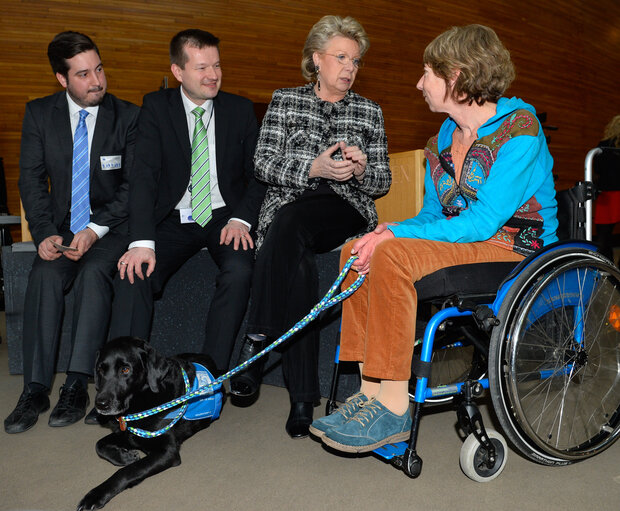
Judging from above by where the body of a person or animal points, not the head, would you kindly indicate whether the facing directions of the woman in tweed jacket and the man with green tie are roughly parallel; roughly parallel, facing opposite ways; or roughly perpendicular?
roughly parallel

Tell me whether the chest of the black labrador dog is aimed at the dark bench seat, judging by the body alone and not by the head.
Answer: no

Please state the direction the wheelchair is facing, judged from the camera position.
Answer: facing the viewer and to the left of the viewer

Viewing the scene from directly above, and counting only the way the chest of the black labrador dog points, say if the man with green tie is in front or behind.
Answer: behind

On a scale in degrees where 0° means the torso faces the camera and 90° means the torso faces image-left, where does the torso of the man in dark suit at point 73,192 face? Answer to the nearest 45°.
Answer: approximately 0°

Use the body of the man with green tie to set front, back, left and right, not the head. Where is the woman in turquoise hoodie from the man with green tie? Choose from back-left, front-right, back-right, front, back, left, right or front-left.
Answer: front-left

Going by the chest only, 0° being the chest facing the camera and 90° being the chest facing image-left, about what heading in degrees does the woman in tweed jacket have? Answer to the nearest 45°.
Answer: approximately 0°

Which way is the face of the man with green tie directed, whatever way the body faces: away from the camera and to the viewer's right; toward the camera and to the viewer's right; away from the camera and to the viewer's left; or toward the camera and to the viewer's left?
toward the camera and to the viewer's right

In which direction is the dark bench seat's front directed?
toward the camera

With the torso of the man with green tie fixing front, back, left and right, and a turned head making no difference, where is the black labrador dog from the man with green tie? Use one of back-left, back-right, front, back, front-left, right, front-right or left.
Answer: front

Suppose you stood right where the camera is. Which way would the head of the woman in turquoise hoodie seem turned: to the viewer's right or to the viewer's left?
to the viewer's left

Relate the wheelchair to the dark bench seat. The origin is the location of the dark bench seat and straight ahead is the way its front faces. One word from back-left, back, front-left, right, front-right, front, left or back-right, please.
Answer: front-left

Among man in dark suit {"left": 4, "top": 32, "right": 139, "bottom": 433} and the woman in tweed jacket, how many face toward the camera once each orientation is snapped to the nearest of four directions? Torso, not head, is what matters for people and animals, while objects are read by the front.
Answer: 2

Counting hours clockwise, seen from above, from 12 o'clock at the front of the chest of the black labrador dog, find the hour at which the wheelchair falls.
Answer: The wheelchair is roughly at 8 o'clock from the black labrador dog.

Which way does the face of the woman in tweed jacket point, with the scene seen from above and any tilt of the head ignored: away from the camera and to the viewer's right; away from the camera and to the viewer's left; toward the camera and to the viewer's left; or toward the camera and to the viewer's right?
toward the camera and to the viewer's right

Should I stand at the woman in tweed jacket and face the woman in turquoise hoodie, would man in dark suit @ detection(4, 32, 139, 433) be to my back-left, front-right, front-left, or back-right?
back-right

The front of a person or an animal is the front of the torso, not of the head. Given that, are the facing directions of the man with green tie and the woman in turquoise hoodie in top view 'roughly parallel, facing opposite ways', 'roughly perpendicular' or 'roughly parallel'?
roughly perpendicular

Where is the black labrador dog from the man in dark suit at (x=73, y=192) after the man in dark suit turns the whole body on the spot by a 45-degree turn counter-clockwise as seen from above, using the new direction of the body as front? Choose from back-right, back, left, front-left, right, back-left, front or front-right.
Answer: front-right
